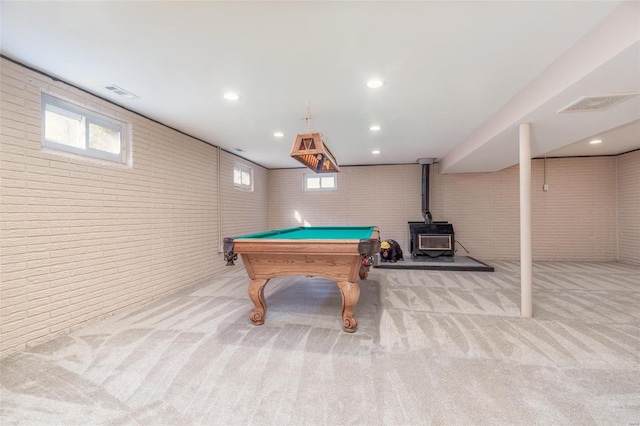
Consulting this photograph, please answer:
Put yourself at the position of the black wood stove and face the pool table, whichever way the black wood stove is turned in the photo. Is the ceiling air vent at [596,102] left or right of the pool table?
left

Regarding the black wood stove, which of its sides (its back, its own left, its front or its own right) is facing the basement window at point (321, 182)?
right

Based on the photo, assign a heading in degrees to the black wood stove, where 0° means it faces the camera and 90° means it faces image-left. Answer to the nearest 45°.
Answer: approximately 0°

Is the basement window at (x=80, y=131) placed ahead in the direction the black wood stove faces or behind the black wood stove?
ahead

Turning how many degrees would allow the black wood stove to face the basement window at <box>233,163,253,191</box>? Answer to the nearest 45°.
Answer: approximately 90° to its right

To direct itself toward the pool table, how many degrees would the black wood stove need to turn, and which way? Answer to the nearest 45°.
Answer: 0° — it already faces it

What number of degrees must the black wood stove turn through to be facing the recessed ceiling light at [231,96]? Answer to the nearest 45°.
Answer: approximately 45° to its right

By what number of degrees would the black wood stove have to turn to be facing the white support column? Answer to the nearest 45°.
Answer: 0° — it already faces it
